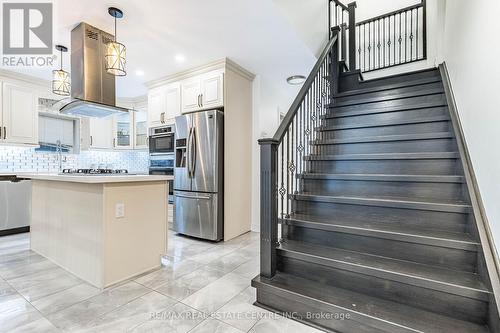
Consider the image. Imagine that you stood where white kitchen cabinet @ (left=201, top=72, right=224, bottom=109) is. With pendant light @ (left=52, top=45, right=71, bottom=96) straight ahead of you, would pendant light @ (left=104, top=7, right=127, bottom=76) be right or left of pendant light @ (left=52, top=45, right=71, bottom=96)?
left

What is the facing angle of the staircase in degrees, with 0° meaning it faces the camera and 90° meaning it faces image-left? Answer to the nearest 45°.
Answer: approximately 0°

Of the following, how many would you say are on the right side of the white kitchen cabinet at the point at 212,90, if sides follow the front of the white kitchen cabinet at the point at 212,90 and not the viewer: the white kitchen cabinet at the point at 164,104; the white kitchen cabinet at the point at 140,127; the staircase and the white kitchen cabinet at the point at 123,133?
3
